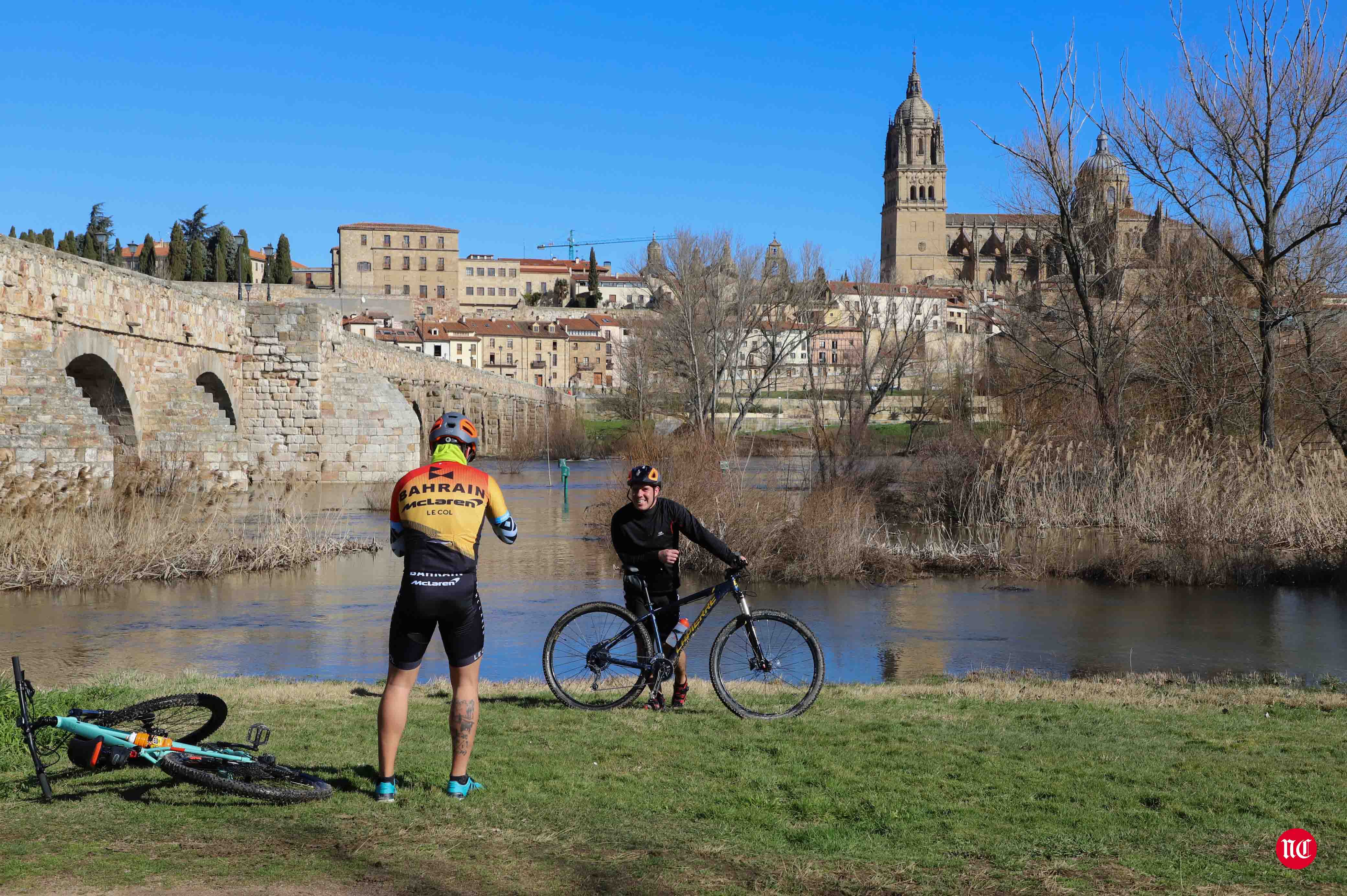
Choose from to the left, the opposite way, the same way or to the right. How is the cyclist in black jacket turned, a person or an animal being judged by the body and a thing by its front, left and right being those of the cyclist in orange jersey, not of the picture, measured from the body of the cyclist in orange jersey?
the opposite way

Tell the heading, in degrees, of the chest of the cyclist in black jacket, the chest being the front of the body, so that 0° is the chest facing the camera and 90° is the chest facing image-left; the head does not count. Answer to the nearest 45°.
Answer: approximately 0°

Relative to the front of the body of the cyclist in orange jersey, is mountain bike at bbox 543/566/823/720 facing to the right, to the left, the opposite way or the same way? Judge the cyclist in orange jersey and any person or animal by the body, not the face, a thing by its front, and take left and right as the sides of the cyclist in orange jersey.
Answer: to the right

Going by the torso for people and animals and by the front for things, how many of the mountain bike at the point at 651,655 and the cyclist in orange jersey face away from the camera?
1

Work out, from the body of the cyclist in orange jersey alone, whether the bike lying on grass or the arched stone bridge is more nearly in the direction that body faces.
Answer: the arched stone bridge

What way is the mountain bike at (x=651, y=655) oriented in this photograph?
to the viewer's right

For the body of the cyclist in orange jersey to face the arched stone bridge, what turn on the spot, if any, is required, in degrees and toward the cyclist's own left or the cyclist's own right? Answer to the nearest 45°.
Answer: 0° — they already face it

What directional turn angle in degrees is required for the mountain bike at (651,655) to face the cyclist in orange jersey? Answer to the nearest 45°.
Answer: approximately 90° to its right

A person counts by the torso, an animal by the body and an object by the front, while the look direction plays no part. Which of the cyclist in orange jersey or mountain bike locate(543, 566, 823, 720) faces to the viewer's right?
the mountain bike

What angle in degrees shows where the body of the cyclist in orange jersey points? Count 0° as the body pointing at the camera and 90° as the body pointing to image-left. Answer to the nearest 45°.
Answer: approximately 180°
